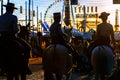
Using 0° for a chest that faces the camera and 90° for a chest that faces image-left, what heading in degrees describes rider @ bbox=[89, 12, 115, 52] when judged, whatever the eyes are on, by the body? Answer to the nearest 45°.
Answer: approximately 180°

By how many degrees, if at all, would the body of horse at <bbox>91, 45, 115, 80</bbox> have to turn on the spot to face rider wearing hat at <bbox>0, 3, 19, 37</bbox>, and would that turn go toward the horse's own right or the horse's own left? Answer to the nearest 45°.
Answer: approximately 90° to the horse's own left

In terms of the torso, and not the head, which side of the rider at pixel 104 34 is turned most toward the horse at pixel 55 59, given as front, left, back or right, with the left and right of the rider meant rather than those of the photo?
left

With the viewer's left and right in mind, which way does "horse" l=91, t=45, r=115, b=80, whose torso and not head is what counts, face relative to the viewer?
facing away from the viewer

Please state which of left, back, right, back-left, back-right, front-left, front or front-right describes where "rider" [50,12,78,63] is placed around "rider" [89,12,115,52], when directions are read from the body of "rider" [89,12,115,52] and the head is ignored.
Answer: left

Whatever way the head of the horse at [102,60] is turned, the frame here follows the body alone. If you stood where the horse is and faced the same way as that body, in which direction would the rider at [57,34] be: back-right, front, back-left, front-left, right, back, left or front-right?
left

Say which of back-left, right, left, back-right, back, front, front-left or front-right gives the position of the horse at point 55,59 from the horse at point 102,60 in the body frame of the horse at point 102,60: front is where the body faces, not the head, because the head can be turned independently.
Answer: left
